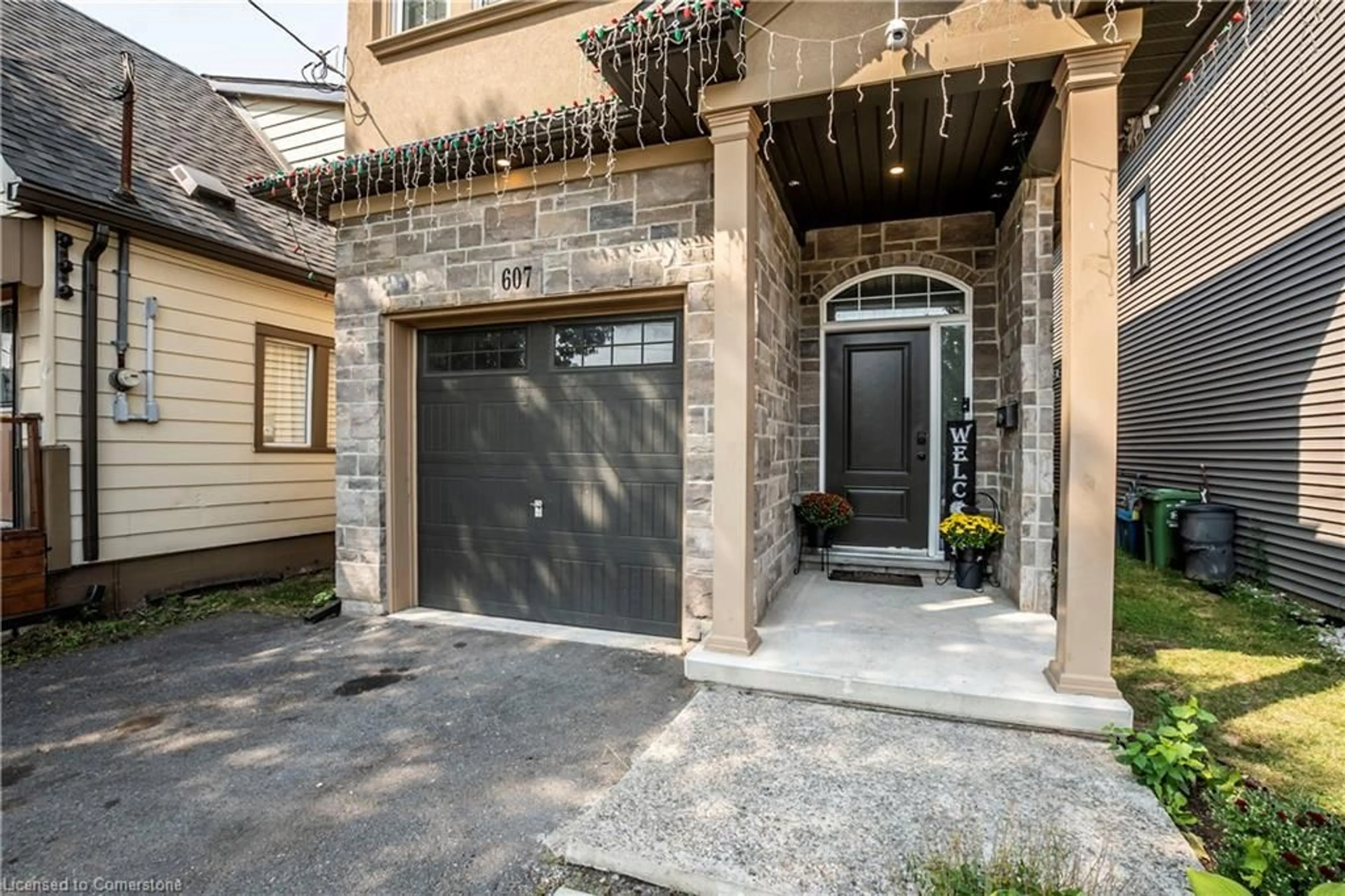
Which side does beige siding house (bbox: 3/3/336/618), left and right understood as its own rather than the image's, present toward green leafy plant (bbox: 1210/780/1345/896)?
left

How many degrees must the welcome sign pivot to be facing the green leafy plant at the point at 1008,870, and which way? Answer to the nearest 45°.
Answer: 0° — it already faces it

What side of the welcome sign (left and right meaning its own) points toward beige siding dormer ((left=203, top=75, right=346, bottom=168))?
right

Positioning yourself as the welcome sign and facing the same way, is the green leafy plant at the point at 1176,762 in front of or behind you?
in front

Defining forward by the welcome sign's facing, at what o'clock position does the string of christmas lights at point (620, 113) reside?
The string of christmas lights is roughly at 1 o'clock from the welcome sign.

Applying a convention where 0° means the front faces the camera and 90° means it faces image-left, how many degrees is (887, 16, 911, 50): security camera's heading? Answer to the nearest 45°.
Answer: approximately 0°

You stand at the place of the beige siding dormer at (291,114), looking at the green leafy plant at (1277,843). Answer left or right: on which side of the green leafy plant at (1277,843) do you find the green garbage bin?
left

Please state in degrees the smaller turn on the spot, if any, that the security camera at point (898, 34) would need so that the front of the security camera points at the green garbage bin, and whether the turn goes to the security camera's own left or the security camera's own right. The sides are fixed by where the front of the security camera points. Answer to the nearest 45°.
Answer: approximately 135° to the security camera's own left

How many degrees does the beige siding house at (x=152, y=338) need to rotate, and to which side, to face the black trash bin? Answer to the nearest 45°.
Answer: approximately 90° to its left

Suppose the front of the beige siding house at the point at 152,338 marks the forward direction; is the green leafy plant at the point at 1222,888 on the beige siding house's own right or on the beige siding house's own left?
on the beige siding house's own left
